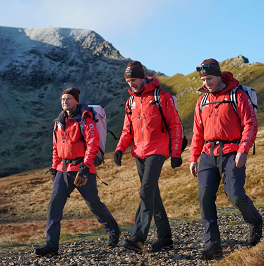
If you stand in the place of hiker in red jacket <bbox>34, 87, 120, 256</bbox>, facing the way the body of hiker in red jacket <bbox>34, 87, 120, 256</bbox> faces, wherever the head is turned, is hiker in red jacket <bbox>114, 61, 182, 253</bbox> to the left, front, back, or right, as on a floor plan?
left

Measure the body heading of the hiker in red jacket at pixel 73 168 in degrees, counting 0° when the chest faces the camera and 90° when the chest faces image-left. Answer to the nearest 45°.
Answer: approximately 45°

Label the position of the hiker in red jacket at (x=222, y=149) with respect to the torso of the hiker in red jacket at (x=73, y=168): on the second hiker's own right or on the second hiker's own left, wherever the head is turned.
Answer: on the second hiker's own left

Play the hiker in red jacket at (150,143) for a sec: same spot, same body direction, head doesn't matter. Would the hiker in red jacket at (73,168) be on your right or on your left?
on your right
